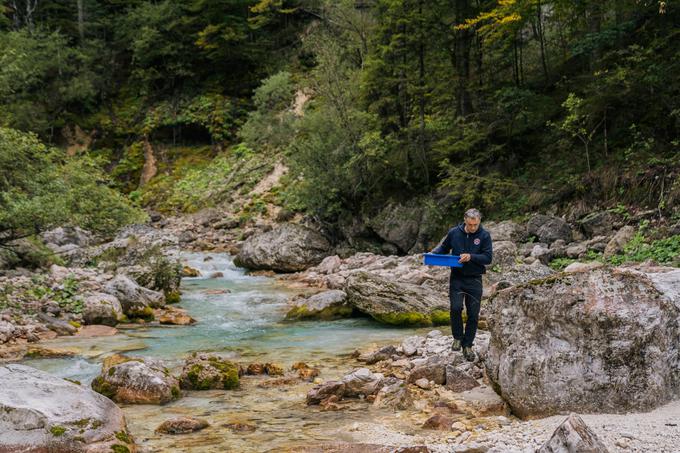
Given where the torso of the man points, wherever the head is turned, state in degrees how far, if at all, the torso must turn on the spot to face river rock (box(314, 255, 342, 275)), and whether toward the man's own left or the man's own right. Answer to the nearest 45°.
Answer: approximately 180°

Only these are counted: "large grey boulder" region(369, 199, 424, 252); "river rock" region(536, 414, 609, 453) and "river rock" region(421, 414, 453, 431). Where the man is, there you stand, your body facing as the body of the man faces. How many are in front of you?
2

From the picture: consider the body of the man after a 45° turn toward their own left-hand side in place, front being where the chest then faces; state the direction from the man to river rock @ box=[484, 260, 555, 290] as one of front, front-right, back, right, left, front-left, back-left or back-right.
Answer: back-left

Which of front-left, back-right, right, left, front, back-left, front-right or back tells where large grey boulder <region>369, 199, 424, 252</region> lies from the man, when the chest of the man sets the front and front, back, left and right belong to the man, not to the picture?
back

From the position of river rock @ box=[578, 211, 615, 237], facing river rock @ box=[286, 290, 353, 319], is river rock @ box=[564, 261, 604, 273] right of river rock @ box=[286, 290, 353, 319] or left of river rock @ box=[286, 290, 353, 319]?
left

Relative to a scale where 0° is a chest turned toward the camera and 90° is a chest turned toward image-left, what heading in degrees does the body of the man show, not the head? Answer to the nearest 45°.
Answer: approximately 0°
